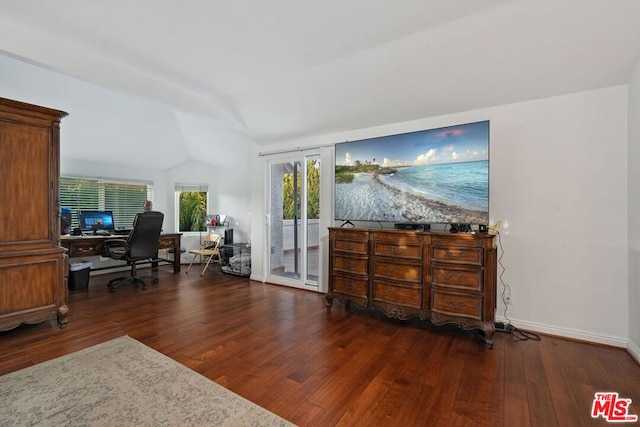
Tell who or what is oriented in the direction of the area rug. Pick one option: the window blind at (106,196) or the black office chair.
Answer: the window blind

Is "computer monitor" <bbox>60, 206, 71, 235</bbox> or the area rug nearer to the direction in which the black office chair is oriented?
the computer monitor

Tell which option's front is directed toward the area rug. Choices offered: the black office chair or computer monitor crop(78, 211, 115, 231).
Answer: the computer monitor

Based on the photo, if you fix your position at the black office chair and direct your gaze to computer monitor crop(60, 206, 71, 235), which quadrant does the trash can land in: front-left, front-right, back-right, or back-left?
front-left

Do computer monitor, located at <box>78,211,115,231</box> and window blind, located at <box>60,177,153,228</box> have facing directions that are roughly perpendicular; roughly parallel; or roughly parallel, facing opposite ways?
roughly parallel

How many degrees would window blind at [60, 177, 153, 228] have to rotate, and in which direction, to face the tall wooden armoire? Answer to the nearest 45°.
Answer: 0° — it already faces it

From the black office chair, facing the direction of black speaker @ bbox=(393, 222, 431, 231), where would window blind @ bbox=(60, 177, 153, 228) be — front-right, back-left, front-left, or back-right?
back-left

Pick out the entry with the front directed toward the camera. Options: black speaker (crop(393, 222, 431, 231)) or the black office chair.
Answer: the black speaker

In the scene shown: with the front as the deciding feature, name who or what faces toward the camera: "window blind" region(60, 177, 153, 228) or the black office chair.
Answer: the window blind

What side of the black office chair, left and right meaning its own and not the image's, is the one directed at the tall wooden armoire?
left

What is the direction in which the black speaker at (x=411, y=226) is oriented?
toward the camera

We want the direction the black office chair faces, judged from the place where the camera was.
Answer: facing away from the viewer and to the left of the viewer

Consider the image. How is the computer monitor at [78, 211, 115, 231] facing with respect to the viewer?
toward the camera

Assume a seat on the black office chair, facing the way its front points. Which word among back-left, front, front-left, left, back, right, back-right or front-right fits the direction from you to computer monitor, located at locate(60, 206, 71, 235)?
front

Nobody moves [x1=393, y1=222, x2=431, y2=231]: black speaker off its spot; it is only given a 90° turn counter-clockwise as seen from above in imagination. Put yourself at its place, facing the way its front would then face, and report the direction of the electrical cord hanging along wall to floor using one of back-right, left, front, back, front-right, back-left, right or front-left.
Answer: front

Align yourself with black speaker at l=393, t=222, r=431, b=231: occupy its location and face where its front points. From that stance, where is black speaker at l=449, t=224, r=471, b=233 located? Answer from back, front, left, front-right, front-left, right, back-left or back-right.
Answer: left

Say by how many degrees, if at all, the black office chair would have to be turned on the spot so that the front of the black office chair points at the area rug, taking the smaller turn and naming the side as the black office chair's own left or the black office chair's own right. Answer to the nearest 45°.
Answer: approximately 135° to the black office chair's own left

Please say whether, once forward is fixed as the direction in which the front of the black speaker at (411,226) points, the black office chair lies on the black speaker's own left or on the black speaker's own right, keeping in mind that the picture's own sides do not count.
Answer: on the black speaker's own right
